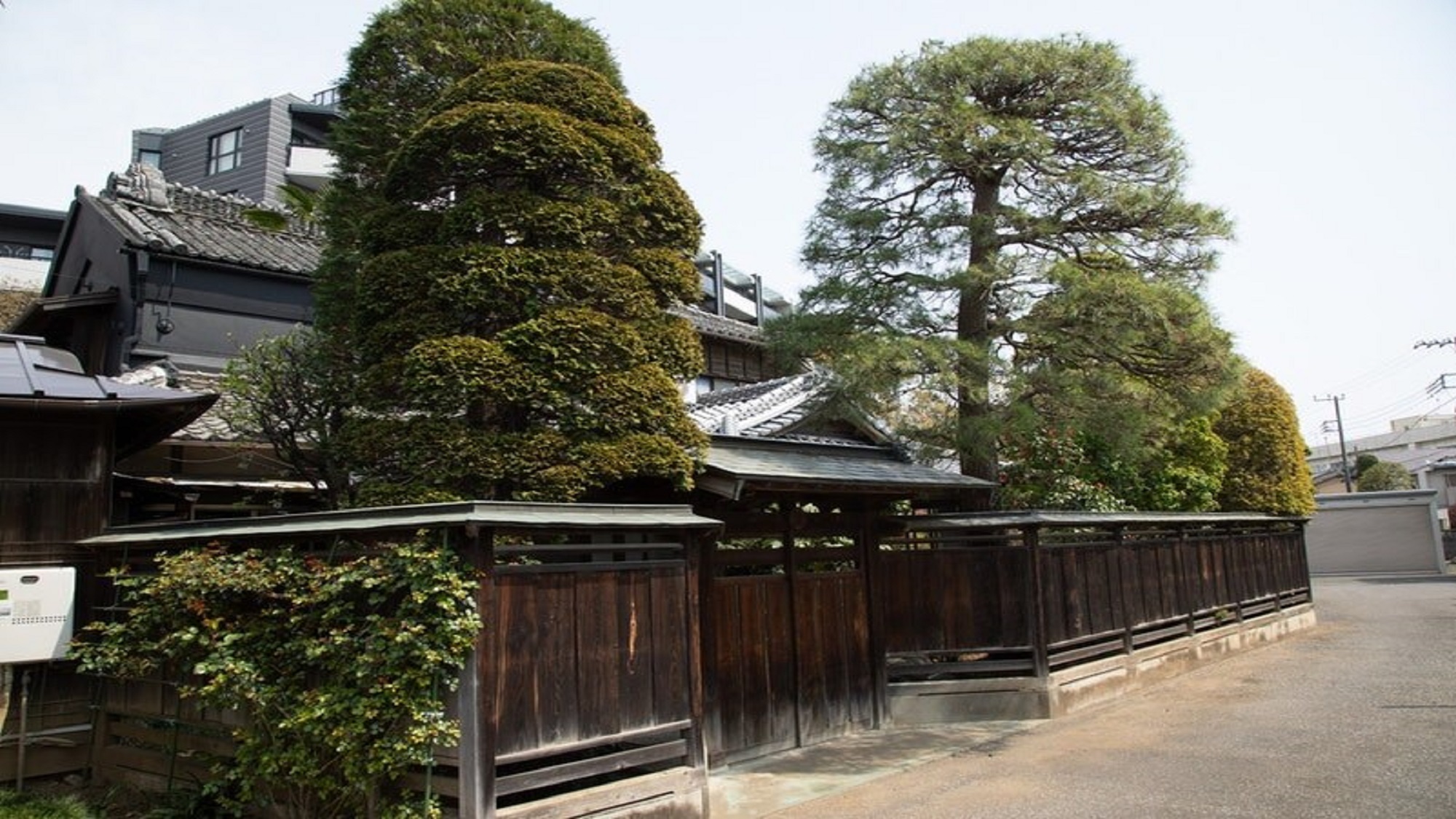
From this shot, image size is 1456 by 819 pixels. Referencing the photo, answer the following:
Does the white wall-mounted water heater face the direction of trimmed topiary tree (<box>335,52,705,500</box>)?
no

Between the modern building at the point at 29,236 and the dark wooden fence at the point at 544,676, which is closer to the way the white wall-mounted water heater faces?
the dark wooden fence

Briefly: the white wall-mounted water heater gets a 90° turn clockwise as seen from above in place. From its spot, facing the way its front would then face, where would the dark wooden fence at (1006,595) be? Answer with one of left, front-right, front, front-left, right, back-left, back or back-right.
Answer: back

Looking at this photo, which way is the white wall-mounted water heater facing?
toward the camera

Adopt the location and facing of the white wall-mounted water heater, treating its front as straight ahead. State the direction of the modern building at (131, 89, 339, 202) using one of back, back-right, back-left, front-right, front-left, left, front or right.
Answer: back

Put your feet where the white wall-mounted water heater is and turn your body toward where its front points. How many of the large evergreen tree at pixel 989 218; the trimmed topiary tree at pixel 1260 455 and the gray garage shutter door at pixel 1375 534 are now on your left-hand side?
3

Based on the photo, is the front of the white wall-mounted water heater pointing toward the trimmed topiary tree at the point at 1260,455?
no

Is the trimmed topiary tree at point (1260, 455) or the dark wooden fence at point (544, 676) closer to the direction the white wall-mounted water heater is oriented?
the dark wooden fence

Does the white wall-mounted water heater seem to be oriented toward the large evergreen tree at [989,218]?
no

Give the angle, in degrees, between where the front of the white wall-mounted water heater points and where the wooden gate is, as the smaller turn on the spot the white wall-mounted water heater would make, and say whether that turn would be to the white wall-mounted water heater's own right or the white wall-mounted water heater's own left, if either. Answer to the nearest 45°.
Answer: approximately 90° to the white wall-mounted water heater's own left

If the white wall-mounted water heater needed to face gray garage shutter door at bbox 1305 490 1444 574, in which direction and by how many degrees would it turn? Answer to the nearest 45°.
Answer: approximately 90° to its left

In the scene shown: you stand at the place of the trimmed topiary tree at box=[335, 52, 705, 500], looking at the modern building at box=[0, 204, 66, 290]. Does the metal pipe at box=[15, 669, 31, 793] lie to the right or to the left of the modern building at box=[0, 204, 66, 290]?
left

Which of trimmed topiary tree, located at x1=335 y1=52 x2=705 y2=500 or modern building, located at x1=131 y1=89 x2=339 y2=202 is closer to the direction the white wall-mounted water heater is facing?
the trimmed topiary tree
